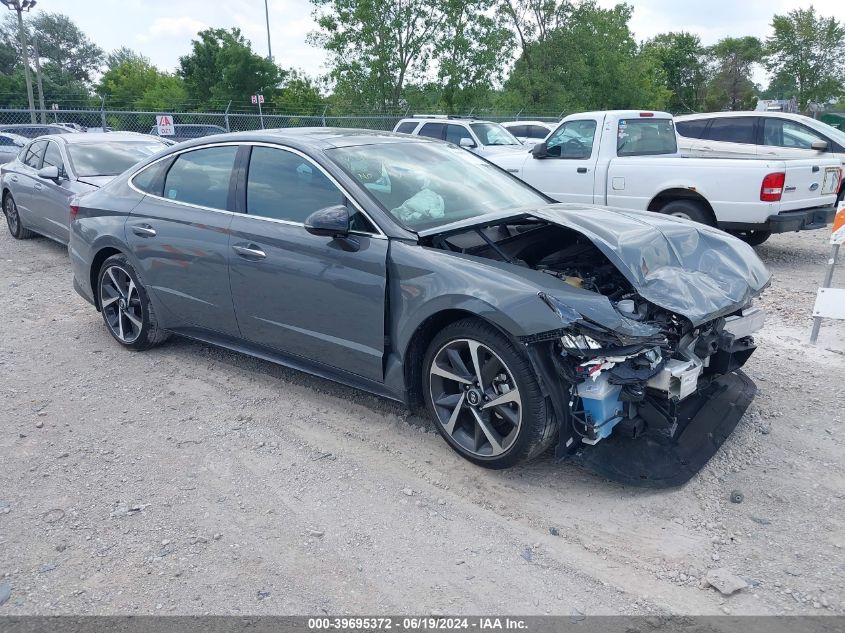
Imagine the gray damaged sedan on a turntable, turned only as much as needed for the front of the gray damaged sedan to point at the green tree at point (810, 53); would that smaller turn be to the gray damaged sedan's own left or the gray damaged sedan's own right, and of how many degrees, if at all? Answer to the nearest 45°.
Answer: approximately 90° to the gray damaged sedan's own left

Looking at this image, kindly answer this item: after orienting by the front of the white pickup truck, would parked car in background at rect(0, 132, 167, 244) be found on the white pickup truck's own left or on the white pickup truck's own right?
on the white pickup truck's own left

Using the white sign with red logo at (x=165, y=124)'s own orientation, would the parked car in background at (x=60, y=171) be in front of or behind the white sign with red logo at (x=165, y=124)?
in front

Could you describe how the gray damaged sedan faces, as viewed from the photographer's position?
facing the viewer and to the right of the viewer

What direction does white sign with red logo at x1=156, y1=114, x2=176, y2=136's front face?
toward the camera

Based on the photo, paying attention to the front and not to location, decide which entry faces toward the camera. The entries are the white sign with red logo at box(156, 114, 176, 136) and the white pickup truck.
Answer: the white sign with red logo

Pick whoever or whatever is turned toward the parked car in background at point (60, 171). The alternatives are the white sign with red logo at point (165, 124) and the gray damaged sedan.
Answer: the white sign with red logo

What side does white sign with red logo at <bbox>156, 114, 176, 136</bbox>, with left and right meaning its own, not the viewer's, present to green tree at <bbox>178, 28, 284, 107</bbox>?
back

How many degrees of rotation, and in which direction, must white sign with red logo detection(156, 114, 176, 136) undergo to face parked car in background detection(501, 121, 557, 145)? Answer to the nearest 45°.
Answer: approximately 90° to its left

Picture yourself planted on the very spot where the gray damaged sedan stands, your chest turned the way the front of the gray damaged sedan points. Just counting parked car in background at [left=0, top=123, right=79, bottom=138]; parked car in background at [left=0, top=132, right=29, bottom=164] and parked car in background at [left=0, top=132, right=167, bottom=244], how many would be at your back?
3

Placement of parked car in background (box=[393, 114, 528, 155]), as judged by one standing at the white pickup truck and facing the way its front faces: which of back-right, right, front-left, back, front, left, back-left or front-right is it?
front

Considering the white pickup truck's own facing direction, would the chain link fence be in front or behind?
in front

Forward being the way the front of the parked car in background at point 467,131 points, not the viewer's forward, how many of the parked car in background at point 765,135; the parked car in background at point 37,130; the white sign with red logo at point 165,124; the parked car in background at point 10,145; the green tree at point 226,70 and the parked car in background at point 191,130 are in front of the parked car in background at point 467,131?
1

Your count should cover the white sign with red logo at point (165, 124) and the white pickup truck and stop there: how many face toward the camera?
1

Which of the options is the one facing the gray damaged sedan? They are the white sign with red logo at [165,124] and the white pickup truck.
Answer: the white sign with red logo
